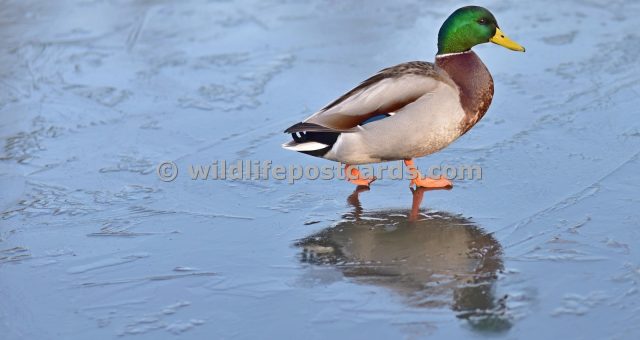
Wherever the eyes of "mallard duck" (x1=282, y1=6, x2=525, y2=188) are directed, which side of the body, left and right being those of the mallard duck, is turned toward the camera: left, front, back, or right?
right
